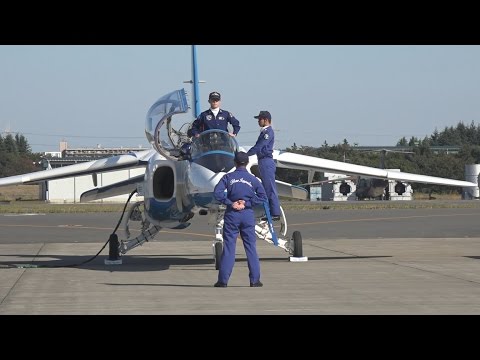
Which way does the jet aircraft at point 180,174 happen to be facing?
toward the camera

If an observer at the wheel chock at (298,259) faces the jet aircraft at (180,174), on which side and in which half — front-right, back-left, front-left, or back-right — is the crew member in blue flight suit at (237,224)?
front-left

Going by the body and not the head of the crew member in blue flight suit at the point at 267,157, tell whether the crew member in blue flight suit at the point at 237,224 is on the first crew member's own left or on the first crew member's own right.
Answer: on the first crew member's own left

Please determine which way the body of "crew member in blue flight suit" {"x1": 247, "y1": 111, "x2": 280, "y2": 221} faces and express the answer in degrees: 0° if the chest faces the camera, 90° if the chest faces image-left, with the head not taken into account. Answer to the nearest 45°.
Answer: approximately 90°

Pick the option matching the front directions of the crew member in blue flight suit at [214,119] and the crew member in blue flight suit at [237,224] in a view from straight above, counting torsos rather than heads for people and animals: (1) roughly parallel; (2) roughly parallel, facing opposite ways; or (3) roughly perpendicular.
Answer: roughly parallel, facing opposite ways

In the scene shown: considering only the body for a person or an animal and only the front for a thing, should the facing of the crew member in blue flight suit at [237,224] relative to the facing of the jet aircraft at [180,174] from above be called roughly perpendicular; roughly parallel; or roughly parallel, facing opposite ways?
roughly parallel, facing opposite ways

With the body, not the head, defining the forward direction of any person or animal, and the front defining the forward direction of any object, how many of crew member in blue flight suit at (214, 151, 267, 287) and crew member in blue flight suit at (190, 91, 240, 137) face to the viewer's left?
0

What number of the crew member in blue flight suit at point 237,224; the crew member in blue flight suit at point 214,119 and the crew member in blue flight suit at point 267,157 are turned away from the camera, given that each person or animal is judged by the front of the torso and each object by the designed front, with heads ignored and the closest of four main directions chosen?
1

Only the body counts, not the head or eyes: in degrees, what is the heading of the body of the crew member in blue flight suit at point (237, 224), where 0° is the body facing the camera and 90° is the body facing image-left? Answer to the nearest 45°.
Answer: approximately 180°

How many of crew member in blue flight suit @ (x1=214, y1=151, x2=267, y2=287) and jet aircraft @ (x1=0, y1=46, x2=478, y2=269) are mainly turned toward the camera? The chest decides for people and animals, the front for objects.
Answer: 1

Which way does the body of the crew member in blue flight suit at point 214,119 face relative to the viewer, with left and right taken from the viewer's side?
facing the viewer

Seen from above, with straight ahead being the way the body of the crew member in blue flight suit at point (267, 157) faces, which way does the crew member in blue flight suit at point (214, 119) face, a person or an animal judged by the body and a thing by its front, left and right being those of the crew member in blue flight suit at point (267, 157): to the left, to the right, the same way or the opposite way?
to the left

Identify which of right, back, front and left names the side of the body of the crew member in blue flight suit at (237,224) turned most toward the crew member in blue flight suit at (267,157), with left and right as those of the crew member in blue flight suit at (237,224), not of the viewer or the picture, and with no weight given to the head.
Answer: front
